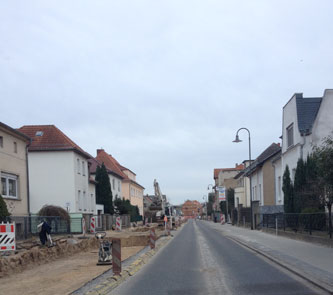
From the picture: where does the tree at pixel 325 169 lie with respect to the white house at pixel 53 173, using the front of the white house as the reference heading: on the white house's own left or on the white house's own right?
on the white house's own right

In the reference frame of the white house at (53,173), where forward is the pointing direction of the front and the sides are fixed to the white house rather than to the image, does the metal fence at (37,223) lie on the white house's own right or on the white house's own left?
on the white house's own right

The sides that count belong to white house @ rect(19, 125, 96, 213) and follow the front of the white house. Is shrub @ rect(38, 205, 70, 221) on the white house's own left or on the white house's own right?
on the white house's own right

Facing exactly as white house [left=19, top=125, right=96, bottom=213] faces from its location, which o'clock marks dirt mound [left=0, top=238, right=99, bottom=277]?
The dirt mound is roughly at 3 o'clock from the white house.

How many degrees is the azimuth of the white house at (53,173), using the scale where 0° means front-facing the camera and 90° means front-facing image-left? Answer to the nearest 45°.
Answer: approximately 270°

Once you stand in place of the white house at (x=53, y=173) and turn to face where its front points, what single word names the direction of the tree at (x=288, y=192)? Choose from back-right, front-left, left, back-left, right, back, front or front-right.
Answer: front-right
